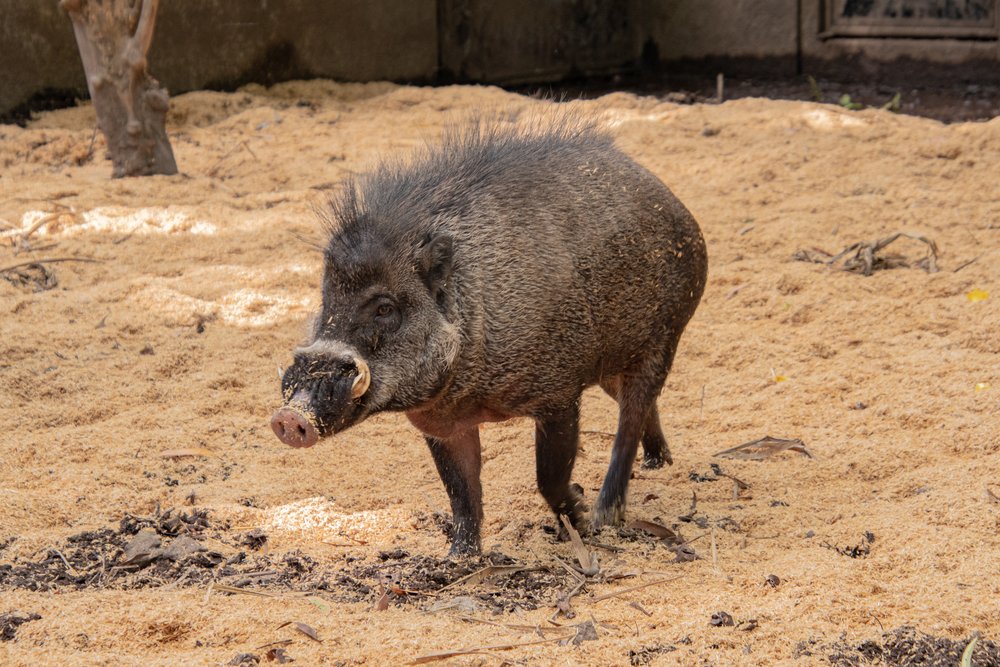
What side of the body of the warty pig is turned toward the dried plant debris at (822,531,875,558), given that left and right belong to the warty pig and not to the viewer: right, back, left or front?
left

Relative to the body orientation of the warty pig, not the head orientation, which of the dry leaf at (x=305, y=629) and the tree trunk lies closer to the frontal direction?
the dry leaf

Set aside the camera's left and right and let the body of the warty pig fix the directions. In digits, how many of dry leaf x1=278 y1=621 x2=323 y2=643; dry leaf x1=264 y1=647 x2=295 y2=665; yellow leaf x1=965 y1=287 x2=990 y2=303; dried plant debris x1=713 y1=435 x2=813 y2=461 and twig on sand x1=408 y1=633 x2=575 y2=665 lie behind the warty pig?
2

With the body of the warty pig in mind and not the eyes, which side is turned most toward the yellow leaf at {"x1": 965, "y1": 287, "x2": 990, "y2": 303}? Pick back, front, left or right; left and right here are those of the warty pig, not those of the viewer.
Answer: back

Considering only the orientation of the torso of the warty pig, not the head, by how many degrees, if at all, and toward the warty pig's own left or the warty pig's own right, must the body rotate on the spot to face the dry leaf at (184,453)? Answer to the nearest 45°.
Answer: approximately 90° to the warty pig's own right

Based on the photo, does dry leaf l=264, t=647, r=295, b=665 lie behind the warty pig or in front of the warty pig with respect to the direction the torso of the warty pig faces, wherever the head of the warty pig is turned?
in front

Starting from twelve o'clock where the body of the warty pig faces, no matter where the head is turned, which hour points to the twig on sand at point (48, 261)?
The twig on sand is roughly at 3 o'clock from the warty pig.

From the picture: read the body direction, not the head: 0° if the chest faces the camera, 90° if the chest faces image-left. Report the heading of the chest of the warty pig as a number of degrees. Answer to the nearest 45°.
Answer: approximately 45°

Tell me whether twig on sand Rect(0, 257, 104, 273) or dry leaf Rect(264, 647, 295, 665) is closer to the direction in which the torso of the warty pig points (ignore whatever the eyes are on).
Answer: the dry leaf

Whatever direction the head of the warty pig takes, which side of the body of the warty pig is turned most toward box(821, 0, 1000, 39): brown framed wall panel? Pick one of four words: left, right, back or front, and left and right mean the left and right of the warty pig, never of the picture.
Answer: back

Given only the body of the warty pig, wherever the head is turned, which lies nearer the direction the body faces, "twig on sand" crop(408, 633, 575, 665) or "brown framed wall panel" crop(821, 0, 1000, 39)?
the twig on sand

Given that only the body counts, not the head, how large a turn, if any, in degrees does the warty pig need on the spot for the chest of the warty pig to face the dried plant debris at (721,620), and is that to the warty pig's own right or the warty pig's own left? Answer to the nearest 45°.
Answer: approximately 90° to the warty pig's own left

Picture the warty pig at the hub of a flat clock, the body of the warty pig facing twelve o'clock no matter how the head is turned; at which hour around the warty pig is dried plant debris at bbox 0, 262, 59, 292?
The dried plant debris is roughly at 3 o'clock from the warty pig.

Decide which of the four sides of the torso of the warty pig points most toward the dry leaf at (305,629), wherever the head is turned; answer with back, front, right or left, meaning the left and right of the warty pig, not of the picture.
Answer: front

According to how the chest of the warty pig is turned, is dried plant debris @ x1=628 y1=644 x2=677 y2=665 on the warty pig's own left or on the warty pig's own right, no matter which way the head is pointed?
on the warty pig's own left
